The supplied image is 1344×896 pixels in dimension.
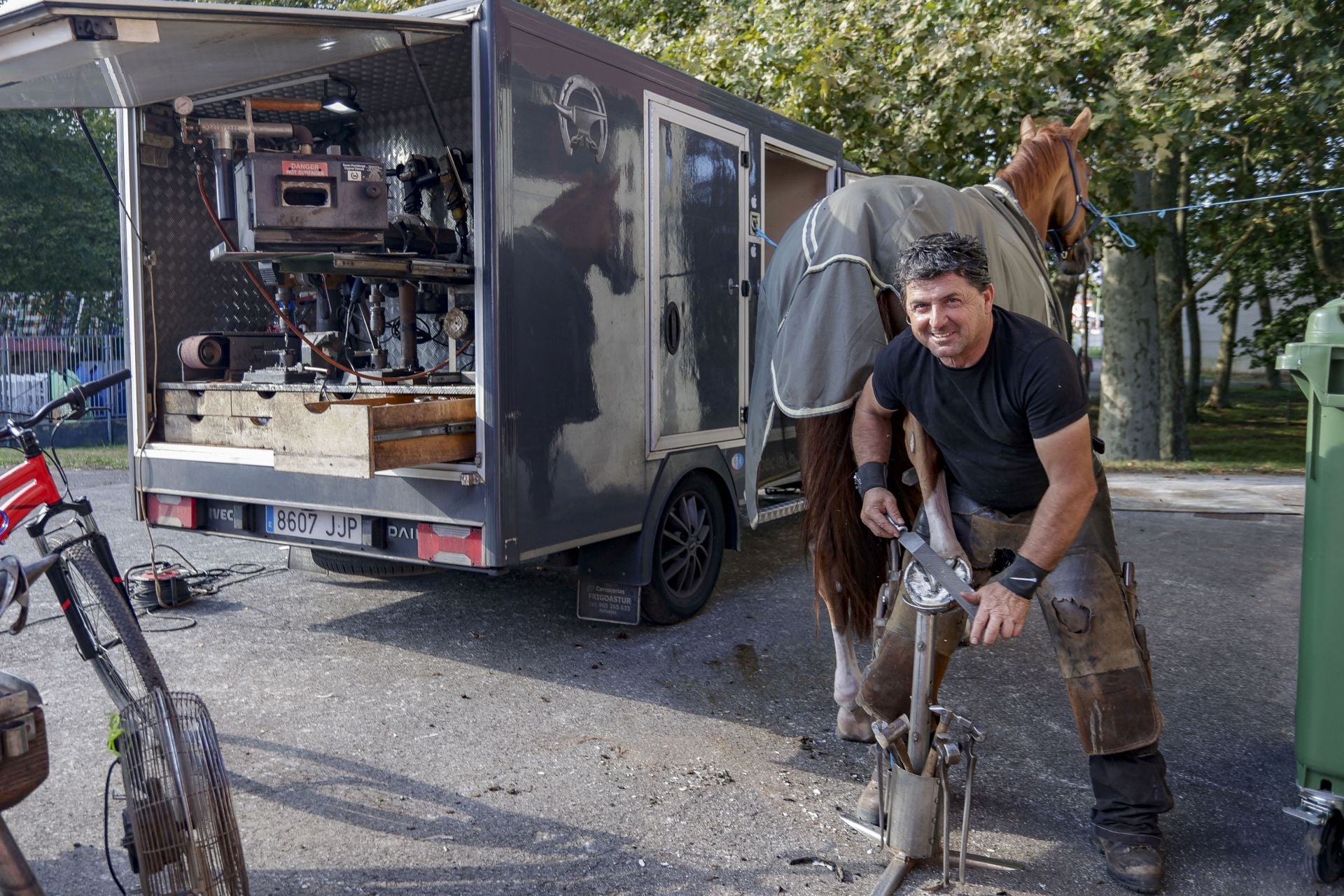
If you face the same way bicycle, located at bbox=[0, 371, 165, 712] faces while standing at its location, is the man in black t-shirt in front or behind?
in front

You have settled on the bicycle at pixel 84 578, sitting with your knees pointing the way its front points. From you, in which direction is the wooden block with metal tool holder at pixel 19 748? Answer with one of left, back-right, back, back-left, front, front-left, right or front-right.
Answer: front-right

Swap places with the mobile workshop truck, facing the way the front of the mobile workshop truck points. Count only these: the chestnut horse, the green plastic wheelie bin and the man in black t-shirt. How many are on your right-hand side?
3

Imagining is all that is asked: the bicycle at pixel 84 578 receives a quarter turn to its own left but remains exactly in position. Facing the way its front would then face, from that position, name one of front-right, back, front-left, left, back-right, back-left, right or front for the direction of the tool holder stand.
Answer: right

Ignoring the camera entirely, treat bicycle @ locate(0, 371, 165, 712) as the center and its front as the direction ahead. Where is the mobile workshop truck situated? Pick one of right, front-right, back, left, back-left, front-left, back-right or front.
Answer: left

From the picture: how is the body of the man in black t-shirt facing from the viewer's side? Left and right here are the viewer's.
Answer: facing the viewer and to the left of the viewer

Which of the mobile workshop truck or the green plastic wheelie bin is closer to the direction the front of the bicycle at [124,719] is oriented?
the green plastic wheelie bin

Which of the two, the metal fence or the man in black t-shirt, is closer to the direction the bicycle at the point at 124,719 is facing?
the man in black t-shirt

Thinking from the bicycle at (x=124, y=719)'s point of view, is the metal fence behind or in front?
behind

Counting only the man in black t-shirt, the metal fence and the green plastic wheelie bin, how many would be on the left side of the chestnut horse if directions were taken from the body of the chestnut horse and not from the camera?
1

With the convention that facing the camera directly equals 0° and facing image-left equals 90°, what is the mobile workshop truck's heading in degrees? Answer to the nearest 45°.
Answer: approximately 225°

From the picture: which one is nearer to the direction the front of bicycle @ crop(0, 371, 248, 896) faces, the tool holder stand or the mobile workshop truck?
the tool holder stand

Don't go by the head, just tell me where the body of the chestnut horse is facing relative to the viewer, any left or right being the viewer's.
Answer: facing away from the viewer and to the right of the viewer

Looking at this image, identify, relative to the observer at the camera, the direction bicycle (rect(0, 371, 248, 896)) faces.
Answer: facing the viewer and to the right of the viewer
